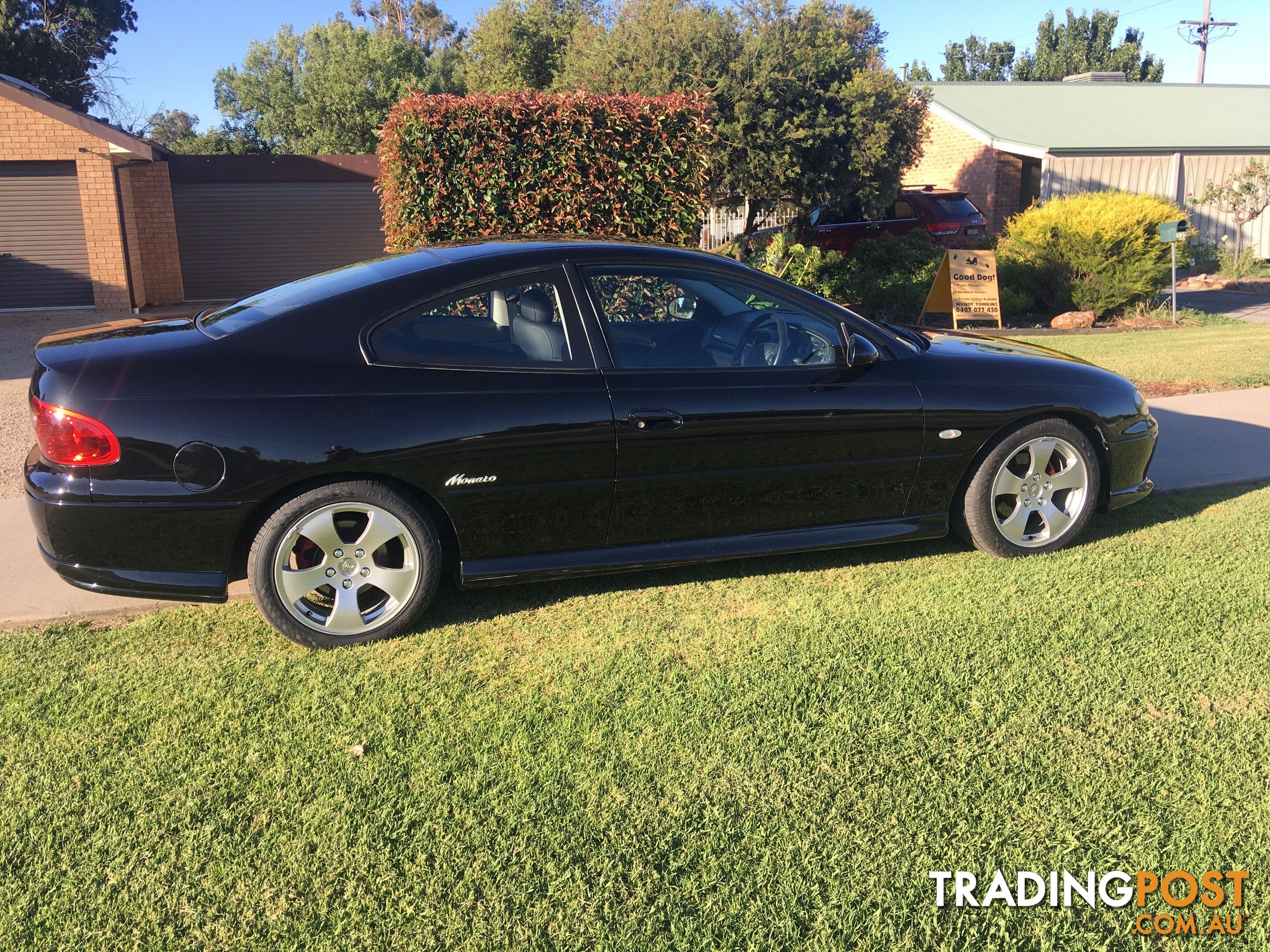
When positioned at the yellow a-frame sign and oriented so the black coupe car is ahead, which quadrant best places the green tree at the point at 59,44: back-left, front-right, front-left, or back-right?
back-right

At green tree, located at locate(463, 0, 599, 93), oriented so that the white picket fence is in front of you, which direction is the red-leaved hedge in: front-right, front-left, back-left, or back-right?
front-right

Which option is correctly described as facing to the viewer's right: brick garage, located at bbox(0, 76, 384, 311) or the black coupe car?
the black coupe car

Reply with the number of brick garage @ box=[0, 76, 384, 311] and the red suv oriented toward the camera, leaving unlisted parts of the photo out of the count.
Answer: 1

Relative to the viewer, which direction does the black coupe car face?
to the viewer's right

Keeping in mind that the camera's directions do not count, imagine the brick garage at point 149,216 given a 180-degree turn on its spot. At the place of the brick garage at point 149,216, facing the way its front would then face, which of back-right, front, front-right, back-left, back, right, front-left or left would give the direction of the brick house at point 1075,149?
right

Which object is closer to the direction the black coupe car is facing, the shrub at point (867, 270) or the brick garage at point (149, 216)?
the shrub

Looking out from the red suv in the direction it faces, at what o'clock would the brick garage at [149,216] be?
The brick garage is roughly at 10 o'clock from the red suv.

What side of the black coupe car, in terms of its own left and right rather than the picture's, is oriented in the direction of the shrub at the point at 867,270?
left

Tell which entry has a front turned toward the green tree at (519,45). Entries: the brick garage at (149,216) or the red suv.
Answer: the red suv

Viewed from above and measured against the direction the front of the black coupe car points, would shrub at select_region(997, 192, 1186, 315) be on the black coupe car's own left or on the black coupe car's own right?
on the black coupe car's own left

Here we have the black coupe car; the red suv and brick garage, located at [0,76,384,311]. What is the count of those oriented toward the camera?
1

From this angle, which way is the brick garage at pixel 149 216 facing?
toward the camera

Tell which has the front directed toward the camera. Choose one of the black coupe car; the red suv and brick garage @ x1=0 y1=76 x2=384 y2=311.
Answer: the brick garage

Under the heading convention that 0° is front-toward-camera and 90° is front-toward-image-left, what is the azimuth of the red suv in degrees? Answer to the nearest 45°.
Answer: approximately 135°

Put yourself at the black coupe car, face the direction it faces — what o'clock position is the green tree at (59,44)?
The green tree is roughly at 8 o'clock from the black coupe car.

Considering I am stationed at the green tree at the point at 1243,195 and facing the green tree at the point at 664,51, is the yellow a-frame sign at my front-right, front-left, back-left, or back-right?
front-left
